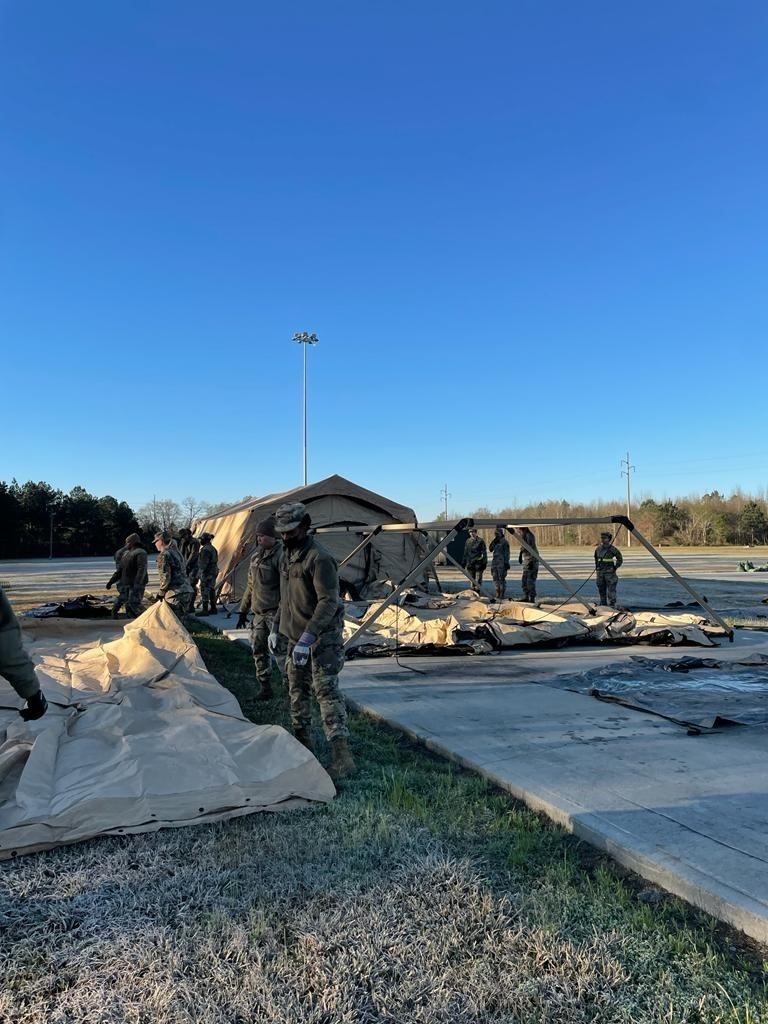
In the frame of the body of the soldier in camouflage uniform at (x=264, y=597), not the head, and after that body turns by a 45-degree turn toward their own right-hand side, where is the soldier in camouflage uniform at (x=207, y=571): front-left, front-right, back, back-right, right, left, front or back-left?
right

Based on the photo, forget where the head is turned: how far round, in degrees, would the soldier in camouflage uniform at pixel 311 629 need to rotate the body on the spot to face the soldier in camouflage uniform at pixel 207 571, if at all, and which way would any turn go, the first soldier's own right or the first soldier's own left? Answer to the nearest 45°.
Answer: approximately 135° to the first soldier's own right

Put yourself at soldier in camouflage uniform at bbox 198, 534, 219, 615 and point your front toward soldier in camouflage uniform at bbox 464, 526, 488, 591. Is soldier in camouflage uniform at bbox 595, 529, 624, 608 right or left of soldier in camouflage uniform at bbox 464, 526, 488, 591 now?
right

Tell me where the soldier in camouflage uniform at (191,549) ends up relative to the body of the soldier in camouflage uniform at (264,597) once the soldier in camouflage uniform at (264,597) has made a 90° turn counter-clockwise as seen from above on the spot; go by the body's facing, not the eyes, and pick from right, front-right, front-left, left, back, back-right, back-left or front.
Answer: back-left

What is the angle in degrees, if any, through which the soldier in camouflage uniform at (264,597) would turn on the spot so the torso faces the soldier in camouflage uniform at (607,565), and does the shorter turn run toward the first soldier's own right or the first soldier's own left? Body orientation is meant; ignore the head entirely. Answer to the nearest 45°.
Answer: approximately 180°

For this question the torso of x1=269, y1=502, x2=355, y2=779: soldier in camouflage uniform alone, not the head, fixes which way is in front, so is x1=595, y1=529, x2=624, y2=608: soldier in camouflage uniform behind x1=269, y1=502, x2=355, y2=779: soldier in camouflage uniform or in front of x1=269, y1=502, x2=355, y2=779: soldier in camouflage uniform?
behind

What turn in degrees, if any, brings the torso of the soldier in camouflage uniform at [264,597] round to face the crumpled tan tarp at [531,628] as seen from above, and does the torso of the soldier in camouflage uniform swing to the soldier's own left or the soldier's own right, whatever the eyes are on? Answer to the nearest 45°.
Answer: approximately 180°

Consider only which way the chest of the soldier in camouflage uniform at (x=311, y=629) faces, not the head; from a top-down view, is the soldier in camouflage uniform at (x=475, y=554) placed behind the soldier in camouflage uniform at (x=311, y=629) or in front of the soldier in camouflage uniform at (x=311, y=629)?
behind

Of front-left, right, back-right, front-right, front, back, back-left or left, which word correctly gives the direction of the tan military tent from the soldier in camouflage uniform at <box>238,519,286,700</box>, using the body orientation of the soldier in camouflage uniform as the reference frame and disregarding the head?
back-right
